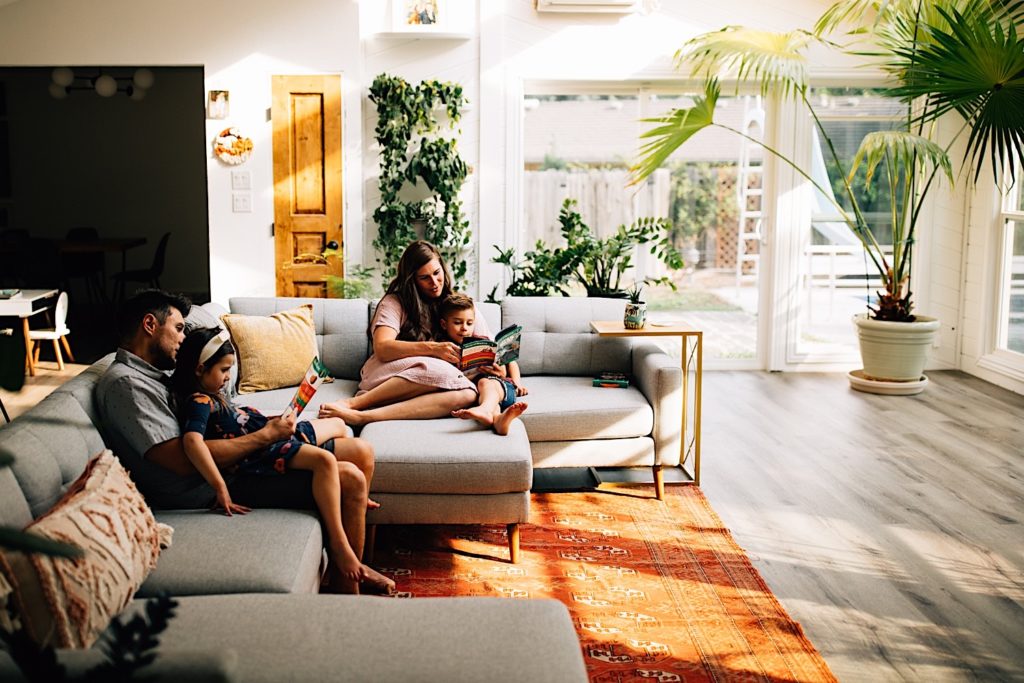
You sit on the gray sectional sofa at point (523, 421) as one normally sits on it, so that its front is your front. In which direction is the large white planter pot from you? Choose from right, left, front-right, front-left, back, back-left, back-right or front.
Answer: back-left

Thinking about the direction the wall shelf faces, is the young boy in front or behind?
in front

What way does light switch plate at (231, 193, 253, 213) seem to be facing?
toward the camera

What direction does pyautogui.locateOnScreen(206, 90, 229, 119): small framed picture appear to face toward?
toward the camera

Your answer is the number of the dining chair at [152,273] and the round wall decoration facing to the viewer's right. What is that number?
0

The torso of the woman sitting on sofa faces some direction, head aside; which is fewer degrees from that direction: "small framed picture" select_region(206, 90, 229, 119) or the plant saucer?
the plant saucer

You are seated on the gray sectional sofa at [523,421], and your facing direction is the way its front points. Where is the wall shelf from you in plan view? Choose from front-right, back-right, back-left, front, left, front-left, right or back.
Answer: back

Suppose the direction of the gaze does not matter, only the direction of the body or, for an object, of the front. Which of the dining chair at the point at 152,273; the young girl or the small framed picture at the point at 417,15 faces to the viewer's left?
the dining chair

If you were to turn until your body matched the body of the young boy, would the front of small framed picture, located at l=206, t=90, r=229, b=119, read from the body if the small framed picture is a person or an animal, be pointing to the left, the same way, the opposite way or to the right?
the same way

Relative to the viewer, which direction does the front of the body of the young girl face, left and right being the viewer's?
facing to the right of the viewer

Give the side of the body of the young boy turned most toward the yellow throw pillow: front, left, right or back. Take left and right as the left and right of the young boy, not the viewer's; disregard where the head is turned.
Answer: right

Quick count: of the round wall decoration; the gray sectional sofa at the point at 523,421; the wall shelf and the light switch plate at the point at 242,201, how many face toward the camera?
4

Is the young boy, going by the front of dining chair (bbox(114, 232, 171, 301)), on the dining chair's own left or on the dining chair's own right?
on the dining chair's own left

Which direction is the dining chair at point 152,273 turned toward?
to the viewer's left

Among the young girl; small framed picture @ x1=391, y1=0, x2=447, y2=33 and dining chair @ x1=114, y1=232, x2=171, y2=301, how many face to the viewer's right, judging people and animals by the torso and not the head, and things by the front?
1

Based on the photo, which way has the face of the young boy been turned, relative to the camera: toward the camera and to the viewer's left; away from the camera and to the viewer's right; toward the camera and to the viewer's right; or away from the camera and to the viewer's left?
toward the camera and to the viewer's right

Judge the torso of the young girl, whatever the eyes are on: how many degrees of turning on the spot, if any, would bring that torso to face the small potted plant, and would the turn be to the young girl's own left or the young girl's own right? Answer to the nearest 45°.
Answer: approximately 45° to the young girl's own left

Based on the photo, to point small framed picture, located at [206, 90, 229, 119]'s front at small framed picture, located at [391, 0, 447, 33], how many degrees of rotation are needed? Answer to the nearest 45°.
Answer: approximately 90° to its left

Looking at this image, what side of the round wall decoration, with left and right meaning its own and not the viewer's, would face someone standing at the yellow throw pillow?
front

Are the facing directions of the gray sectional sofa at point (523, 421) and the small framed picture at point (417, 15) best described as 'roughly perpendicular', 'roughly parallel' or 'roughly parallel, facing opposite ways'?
roughly parallel
